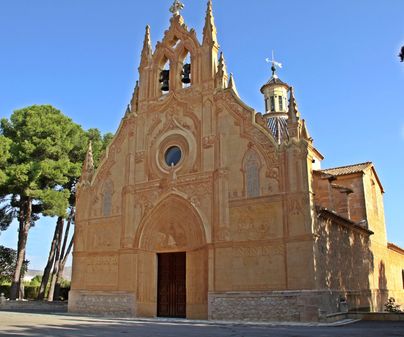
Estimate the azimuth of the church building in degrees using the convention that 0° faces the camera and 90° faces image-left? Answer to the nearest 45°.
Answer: approximately 45°

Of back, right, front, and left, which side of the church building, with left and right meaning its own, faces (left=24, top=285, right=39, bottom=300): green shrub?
right

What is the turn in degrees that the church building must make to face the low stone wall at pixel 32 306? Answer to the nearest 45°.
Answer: approximately 90° to its right

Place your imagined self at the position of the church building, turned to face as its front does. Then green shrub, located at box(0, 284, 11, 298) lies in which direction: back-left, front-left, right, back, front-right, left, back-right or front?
right
